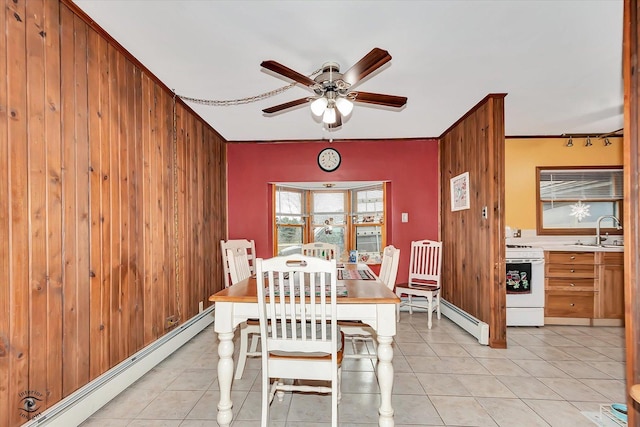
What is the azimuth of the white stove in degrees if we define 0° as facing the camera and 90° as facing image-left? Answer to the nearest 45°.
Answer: approximately 0°

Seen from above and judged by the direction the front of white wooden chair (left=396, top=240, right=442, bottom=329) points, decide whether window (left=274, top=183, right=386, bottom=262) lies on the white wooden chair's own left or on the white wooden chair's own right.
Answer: on the white wooden chair's own right

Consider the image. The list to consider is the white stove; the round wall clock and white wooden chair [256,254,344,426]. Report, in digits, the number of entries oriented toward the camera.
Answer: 2

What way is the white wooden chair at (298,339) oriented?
away from the camera

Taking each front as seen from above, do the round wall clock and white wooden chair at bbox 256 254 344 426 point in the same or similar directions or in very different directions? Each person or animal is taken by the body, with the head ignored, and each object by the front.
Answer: very different directions

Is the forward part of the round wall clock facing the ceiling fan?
yes

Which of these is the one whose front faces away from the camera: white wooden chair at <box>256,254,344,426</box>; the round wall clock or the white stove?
the white wooden chair

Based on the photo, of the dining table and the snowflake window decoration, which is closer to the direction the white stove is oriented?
the dining table
